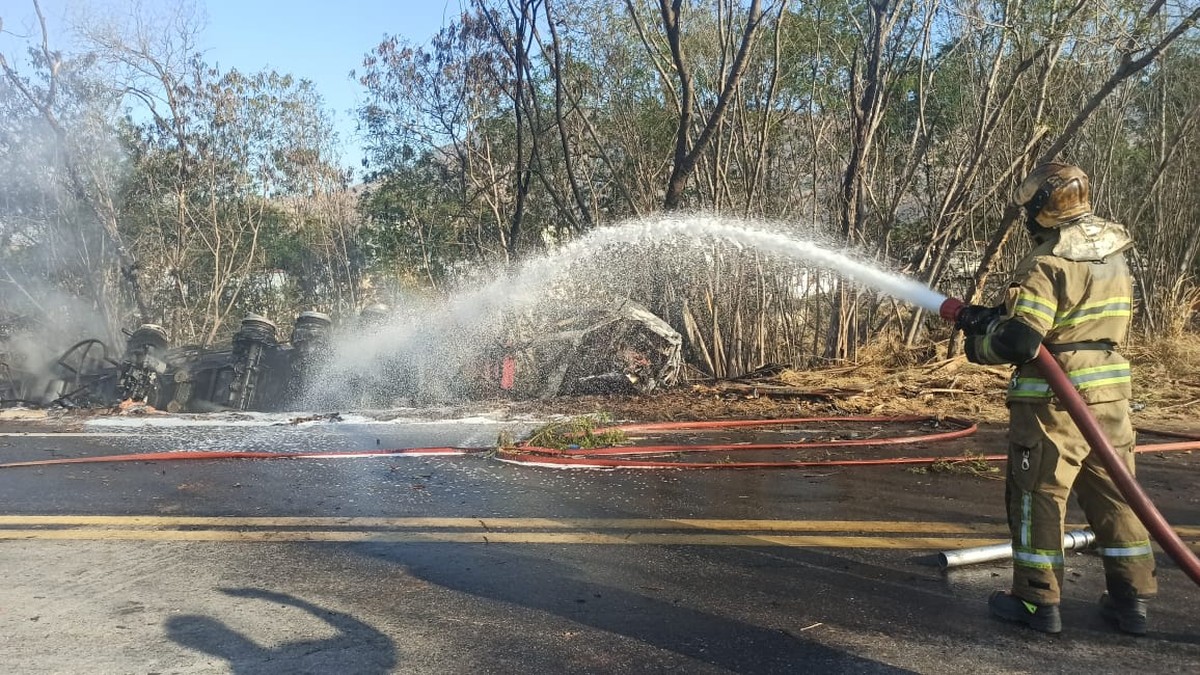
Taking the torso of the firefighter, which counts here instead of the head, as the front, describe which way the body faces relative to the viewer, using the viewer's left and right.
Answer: facing away from the viewer and to the left of the viewer

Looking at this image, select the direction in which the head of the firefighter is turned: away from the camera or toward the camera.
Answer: away from the camera

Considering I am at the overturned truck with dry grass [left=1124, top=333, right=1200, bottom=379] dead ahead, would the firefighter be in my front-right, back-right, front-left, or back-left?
front-right

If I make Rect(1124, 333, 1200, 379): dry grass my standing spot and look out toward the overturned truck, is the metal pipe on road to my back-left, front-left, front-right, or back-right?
front-left

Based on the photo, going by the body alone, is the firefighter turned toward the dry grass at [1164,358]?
no

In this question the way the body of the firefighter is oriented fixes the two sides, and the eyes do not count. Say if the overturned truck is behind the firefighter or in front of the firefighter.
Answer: in front
